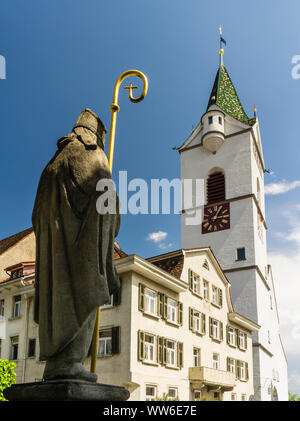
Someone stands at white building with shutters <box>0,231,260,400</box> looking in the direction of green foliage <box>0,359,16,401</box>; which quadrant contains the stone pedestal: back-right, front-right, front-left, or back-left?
front-left

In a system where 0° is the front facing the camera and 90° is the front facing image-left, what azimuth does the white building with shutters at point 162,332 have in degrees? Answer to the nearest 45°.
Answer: approximately 315°

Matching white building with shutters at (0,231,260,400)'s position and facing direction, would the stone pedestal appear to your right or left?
on your right

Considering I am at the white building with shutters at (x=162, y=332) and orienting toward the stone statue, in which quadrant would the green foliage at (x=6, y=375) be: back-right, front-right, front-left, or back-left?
front-right

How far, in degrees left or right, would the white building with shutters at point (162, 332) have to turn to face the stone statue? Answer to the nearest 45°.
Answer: approximately 45° to its right

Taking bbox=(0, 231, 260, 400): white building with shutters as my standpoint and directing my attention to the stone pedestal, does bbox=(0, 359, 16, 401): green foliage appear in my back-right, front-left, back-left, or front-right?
front-right
